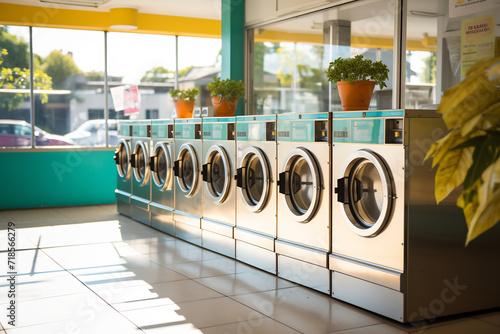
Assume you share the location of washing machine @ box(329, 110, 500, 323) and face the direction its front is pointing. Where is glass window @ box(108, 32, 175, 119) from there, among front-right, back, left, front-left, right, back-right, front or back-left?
right

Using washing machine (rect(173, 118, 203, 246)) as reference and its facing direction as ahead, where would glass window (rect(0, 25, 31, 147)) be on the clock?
The glass window is roughly at 3 o'clock from the washing machine.

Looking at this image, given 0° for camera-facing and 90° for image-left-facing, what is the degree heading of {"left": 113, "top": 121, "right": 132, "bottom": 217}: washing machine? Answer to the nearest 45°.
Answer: approximately 45°

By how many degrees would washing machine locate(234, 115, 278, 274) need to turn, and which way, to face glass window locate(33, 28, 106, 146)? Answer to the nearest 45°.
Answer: approximately 90° to its right

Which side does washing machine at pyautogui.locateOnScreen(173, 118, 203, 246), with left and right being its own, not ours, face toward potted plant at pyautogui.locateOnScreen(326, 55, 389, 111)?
left

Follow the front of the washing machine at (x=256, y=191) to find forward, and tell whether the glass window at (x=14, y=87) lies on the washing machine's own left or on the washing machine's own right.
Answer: on the washing machine's own right

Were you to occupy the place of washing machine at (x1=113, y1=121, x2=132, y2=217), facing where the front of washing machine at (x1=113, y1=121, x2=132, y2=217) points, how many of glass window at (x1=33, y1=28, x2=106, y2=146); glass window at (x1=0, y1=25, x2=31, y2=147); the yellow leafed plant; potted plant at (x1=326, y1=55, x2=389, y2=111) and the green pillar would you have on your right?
2

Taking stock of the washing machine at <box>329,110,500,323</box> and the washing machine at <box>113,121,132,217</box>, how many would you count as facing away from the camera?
0

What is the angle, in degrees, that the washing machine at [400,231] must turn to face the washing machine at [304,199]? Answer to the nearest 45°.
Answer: approximately 90° to its right

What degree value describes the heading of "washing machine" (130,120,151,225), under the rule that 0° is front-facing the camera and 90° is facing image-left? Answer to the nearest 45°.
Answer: approximately 45°

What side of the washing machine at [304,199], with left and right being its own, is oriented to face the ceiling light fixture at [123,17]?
right

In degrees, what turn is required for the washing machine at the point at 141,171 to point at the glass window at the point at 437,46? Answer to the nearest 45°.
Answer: approximately 90° to its left

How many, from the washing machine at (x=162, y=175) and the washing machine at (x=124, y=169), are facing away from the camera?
0

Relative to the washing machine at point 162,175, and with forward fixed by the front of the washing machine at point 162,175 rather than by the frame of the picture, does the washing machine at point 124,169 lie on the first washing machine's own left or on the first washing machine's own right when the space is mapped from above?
on the first washing machine's own right
